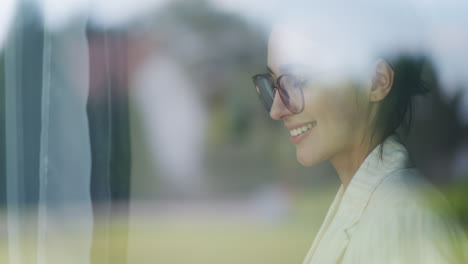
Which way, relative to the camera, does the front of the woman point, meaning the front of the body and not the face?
to the viewer's left

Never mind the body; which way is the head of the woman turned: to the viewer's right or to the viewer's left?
to the viewer's left
